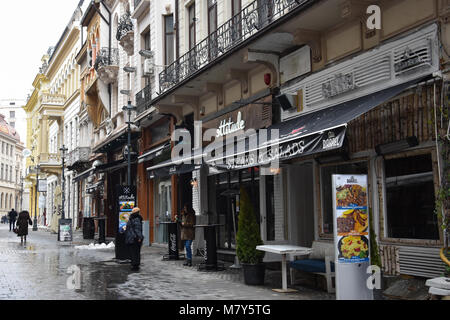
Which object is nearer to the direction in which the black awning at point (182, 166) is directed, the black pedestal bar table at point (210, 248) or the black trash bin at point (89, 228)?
the black pedestal bar table

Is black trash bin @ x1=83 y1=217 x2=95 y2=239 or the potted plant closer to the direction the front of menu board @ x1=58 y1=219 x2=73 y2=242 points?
the potted plant

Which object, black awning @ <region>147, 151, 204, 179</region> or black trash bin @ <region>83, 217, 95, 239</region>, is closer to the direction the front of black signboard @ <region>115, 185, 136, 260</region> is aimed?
the black awning

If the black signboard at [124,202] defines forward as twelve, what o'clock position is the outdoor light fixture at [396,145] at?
The outdoor light fixture is roughly at 11 o'clock from the black signboard.

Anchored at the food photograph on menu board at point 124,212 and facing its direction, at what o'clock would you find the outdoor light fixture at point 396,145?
The outdoor light fixture is roughly at 11 o'clock from the food photograph on menu board.

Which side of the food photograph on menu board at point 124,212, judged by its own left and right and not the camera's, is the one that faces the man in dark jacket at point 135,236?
front

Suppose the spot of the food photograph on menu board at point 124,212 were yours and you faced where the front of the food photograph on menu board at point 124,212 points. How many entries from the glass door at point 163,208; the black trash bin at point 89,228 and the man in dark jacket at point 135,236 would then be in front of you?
1

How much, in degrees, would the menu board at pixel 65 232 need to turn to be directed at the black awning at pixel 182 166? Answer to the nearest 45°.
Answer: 0° — it already faces it

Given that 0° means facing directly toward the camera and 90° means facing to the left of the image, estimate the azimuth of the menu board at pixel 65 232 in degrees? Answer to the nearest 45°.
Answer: approximately 0°

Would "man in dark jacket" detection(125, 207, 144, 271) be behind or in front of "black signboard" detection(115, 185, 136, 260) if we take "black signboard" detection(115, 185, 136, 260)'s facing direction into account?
in front

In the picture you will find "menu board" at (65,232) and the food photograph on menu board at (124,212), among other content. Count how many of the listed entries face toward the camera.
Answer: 2
